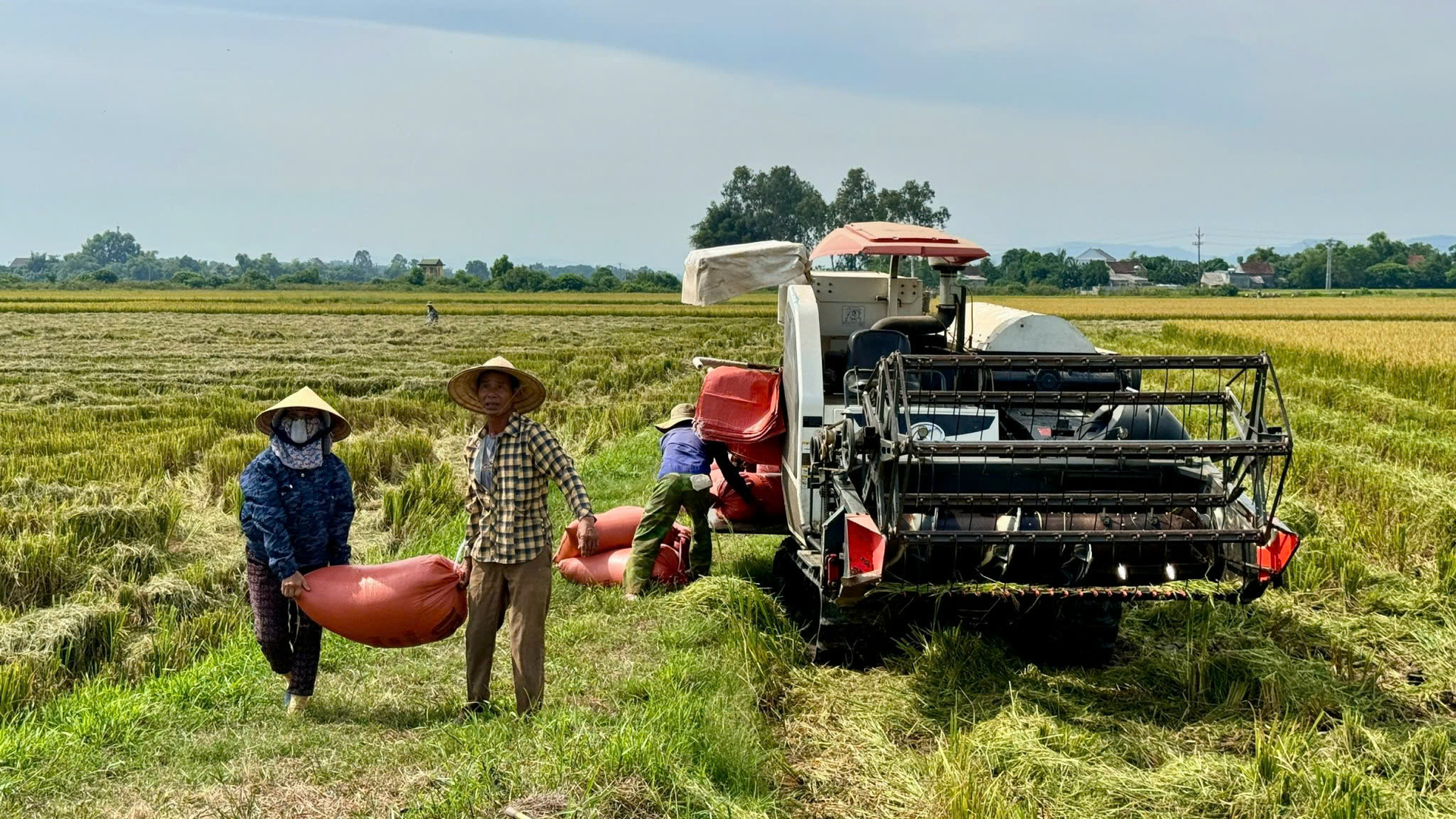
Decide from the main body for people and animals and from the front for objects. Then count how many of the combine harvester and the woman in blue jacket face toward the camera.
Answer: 2

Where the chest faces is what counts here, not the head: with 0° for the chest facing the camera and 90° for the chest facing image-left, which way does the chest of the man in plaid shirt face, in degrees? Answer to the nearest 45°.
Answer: approximately 45°

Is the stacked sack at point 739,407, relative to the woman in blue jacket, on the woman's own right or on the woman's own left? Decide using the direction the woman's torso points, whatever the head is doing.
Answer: on the woman's own left

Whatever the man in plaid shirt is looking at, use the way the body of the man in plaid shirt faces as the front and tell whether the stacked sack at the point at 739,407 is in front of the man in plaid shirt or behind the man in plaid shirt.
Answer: behind

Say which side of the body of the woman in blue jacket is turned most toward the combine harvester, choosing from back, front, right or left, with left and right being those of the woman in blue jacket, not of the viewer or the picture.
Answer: left

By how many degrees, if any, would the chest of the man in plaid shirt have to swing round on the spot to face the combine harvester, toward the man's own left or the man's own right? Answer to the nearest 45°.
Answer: approximately 135° to the man's own left

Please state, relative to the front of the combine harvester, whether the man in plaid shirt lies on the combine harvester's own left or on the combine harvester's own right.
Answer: on the combine harvester's own right

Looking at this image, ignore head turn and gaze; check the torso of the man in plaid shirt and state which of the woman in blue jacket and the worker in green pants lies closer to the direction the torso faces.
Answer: the woman in blue jacket

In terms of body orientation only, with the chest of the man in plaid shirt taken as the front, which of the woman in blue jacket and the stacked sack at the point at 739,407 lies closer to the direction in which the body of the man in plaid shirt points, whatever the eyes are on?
the woman in blue jacket
